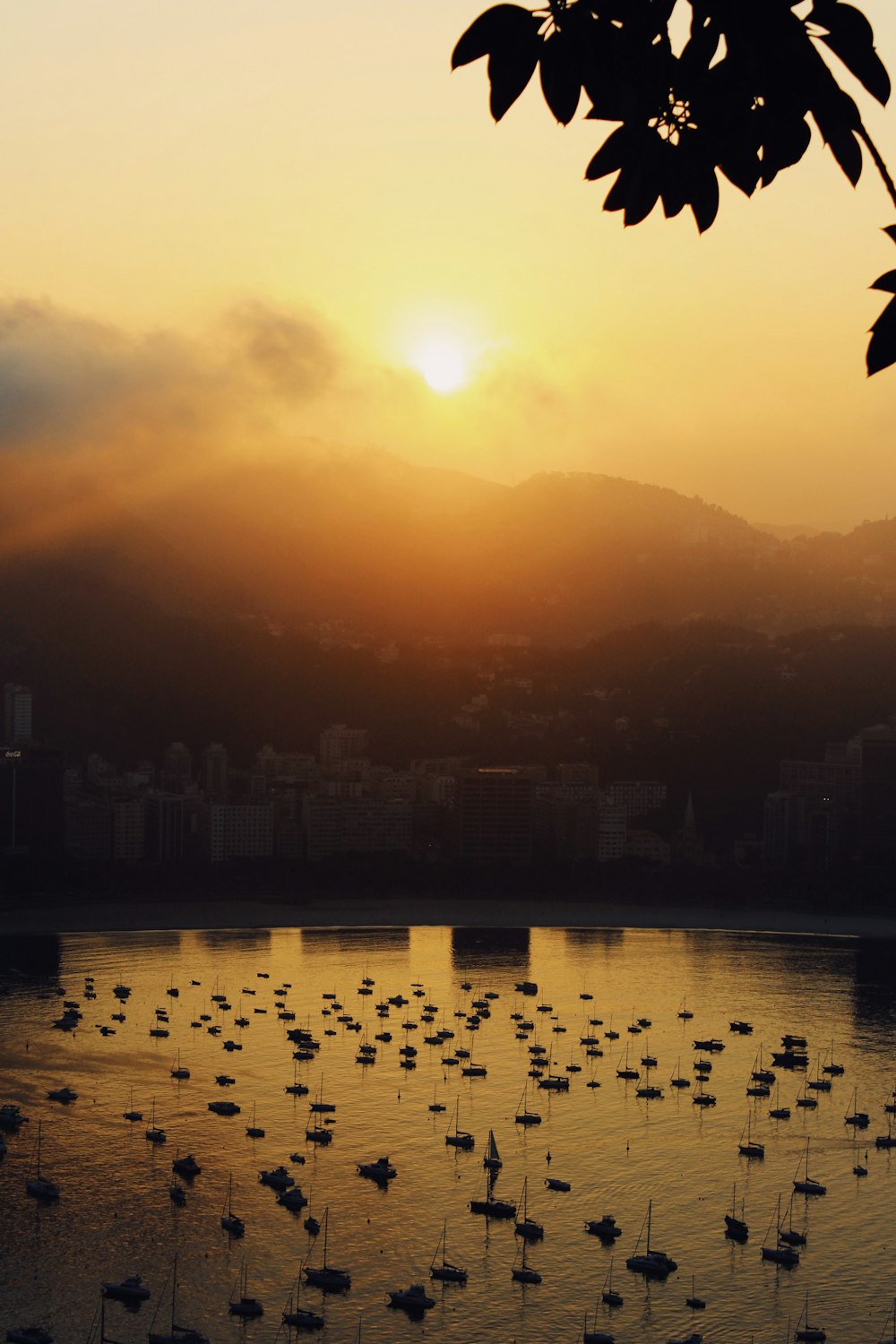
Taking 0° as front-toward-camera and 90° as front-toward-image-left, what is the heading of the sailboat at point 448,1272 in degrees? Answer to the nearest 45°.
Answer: approximately 90°

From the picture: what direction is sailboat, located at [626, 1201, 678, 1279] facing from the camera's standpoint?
to the viewer's left

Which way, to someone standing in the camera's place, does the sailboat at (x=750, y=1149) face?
facing to the left of the viewer

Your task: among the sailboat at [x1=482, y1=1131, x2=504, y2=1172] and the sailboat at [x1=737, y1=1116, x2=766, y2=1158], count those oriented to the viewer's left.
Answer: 2

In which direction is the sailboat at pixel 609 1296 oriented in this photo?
to the viewer's left

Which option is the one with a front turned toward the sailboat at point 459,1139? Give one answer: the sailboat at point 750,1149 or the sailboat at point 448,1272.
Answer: the sailboat at point 750,1149

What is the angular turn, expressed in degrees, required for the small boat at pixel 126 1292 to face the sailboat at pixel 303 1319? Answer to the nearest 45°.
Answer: approximately 135° to its left
